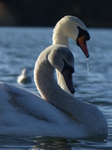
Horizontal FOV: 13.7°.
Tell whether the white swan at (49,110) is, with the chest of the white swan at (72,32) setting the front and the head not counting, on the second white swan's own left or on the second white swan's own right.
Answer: on the second white swan's own right

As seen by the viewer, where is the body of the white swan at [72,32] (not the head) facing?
to the viewer's right
